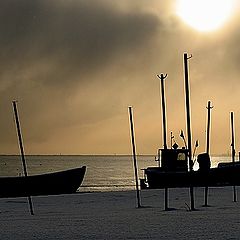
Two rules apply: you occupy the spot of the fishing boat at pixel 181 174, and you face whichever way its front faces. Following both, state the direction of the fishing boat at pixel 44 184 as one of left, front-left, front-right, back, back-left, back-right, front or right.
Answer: back

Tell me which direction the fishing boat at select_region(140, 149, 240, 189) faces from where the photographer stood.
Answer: facing to the right of the viewer

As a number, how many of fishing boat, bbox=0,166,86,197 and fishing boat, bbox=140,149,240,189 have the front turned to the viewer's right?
2

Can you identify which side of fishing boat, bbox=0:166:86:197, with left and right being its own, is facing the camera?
right

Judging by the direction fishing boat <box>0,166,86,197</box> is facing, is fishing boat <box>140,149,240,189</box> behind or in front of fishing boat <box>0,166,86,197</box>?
in front
